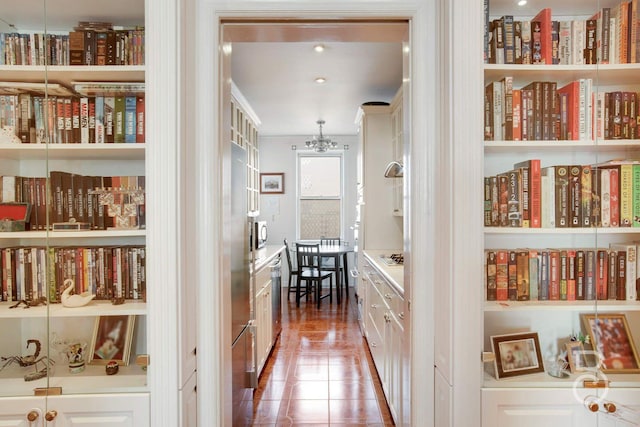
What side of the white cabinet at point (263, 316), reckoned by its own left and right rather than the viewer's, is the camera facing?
right

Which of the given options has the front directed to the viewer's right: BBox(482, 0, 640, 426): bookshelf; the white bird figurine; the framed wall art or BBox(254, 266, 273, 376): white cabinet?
the white cabinet

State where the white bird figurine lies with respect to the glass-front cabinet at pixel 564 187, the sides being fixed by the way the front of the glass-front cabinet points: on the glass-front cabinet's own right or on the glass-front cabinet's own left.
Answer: on the glass-front cabinet's own right

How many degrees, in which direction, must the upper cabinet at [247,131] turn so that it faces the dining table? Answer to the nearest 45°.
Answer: approximately 45° to its left

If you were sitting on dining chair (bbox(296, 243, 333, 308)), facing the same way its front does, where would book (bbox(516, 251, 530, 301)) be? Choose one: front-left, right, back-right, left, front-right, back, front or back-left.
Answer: back-right

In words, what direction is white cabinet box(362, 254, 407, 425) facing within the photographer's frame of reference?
facing to the left of the viewer

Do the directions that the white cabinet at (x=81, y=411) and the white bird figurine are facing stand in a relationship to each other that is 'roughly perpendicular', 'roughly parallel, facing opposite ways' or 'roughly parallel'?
roughly perpendicular

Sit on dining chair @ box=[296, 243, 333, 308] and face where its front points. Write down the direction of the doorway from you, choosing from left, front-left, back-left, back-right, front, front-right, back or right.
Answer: back-right

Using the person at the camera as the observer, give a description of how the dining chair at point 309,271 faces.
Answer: facing away from the viewer and to the right of the viewer

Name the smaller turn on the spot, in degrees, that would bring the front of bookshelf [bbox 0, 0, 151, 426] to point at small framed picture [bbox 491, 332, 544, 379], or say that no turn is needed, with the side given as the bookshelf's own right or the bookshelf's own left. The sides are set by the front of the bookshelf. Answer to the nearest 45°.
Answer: approximately 45° to the bookshelf's own left

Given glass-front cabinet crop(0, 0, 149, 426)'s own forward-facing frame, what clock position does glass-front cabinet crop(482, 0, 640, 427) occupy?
glass-front cabinet crop(482, 0, 640, 427) is roughly at 10 o'clock from glass-front cabinet crop(0, 0, 149, 426).

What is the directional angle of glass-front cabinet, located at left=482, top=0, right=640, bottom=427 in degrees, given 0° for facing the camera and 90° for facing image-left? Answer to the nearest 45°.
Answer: approximately 0°
